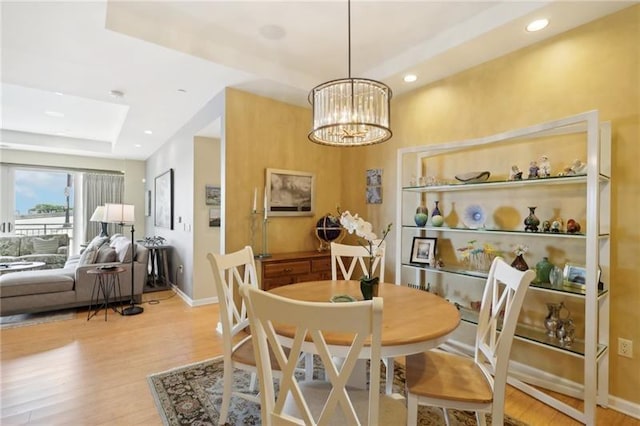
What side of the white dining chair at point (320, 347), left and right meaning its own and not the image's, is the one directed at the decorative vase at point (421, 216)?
front

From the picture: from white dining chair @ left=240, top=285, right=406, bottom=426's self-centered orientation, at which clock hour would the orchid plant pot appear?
The orchid plant pot is roughly at 11 o'clock from the white dining chair.

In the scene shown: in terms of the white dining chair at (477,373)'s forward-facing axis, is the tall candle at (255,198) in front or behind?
in front

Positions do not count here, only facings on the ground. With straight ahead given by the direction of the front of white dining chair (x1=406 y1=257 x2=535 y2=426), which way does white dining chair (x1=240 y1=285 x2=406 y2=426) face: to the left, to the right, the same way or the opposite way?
to the right

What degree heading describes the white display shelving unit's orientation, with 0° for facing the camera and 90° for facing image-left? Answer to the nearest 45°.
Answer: approximately 45°

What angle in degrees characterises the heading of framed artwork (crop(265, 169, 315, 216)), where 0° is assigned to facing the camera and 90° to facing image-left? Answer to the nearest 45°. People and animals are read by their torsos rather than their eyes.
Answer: approximately 315°

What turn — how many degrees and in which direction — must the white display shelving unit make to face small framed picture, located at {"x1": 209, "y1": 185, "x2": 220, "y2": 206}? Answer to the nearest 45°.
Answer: approximately 45° to its right

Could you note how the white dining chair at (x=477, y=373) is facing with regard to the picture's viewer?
facing to the left of the viewer

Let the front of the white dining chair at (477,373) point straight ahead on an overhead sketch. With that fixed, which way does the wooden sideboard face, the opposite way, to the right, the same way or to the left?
the opposite way

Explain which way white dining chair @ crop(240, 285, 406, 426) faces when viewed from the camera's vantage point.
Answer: facing away from the viewer and to the right of the viewer

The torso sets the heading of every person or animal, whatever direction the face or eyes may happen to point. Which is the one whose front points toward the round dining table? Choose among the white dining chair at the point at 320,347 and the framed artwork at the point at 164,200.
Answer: the white dining chair

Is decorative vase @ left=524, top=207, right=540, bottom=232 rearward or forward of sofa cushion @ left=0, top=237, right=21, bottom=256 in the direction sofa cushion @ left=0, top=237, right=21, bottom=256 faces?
forward
